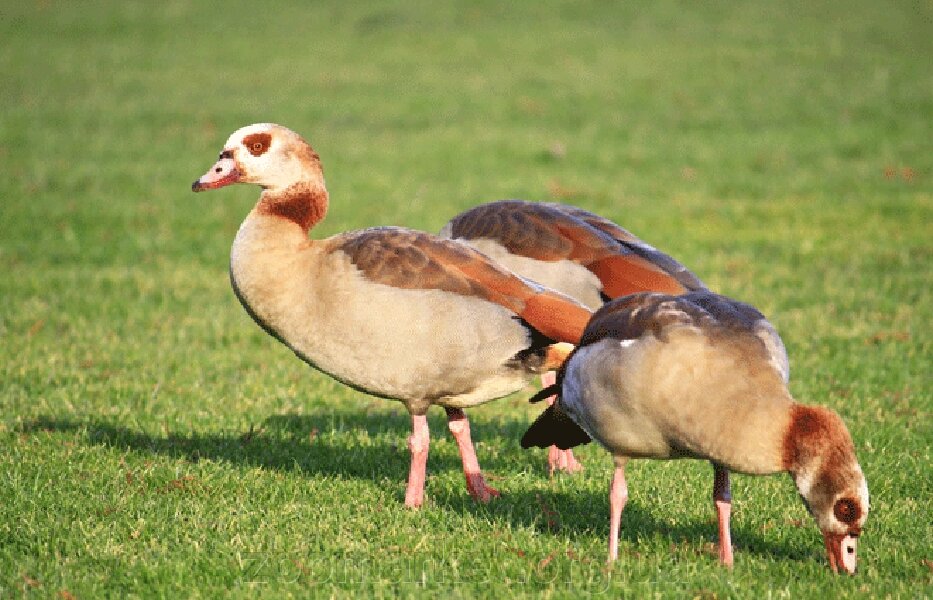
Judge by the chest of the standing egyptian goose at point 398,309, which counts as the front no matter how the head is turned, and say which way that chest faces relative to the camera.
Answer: to the viewer's left

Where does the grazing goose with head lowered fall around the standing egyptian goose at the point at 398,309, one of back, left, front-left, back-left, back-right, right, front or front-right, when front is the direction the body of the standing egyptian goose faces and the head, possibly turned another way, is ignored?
back-left
